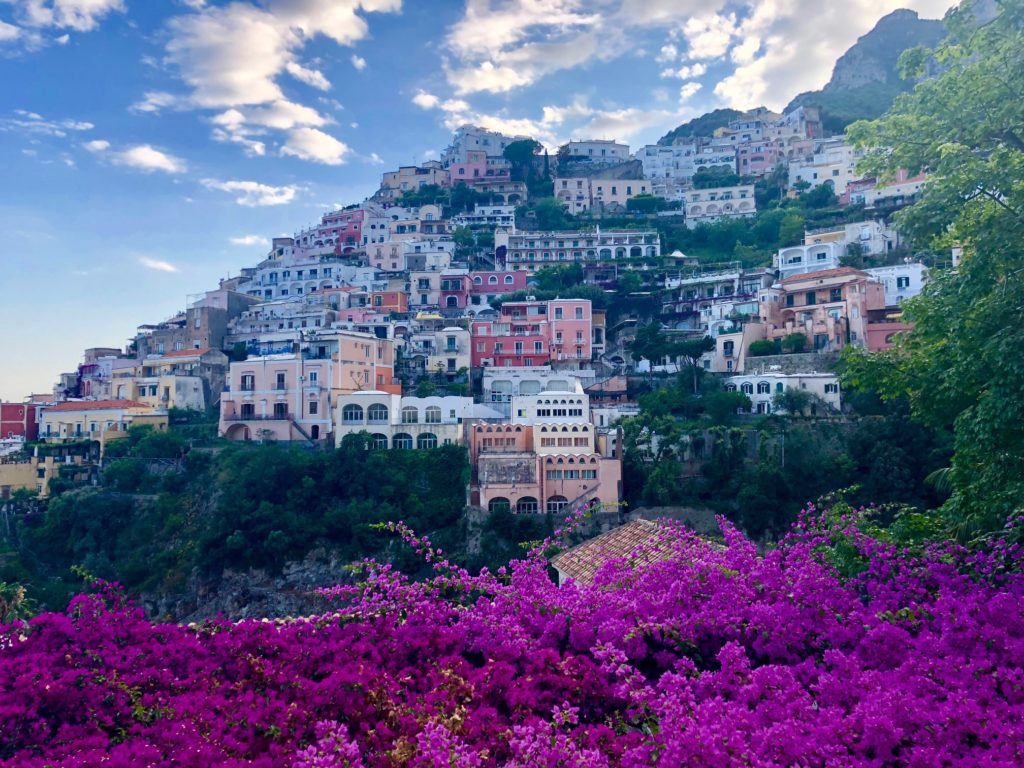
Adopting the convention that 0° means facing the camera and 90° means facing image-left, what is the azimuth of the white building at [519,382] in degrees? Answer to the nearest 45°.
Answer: approximately 0°

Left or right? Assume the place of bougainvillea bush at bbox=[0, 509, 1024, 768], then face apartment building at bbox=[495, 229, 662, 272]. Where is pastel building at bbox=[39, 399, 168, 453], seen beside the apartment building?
left

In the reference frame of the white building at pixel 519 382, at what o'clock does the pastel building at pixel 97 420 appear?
The pastel building is roughly at 3 o'clock from the white building.

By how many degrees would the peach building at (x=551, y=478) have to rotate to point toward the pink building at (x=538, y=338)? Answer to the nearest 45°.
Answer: approximately 180°

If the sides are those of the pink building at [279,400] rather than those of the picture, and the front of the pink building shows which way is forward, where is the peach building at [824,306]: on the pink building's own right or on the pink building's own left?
on the pink building's own left

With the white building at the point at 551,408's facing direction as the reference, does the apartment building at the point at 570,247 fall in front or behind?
behind

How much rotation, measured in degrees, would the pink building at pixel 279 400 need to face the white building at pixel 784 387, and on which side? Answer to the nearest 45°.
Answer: approximately 90° to its left

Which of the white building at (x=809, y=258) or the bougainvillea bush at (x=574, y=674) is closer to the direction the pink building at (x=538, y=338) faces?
the bougainvillea bush

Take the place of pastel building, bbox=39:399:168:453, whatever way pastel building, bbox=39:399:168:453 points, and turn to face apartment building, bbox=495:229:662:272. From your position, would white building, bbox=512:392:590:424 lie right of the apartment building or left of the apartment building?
right

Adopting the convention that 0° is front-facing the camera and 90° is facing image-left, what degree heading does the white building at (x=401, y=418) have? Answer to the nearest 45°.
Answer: approximately 0°

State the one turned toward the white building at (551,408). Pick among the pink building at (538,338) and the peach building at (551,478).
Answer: the pink building

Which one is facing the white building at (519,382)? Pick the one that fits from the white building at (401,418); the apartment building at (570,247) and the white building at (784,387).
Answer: the apartment building
